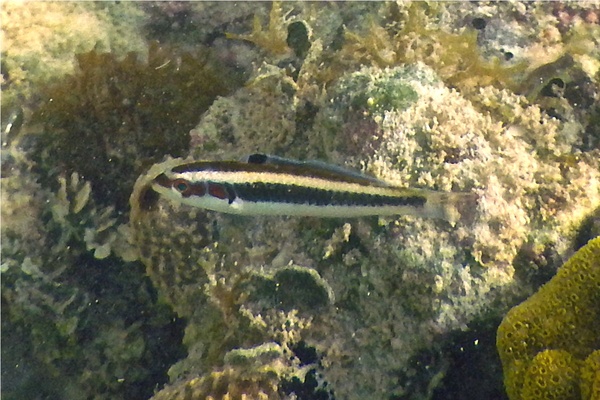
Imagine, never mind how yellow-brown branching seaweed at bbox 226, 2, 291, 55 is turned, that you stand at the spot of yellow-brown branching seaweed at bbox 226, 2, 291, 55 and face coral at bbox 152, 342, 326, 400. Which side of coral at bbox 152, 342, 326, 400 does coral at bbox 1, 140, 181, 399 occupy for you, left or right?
right

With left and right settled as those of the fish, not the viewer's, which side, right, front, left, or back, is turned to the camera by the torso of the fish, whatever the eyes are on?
left

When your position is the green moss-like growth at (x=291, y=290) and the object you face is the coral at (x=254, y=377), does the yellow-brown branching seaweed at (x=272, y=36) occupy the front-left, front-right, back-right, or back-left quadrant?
back-right

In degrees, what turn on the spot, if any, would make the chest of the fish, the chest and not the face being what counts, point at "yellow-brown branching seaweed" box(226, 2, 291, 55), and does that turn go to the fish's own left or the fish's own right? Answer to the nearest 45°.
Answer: approximately 90° to the fish's own right

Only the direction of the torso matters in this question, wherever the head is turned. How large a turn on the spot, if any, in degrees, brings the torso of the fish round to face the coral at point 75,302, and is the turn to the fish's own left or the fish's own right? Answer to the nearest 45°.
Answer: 0° — it already faces it

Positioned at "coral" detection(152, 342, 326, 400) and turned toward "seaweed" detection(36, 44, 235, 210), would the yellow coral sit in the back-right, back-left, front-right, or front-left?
back-right

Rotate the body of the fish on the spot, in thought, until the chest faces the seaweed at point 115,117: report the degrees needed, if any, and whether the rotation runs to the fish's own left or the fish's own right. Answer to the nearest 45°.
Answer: approximately 45° to the fish's own right

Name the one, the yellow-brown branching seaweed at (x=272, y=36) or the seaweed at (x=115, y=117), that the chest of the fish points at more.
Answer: the seaweed at (x=115, y=117)

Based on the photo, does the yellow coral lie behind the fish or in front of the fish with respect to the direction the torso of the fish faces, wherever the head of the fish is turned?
behind
